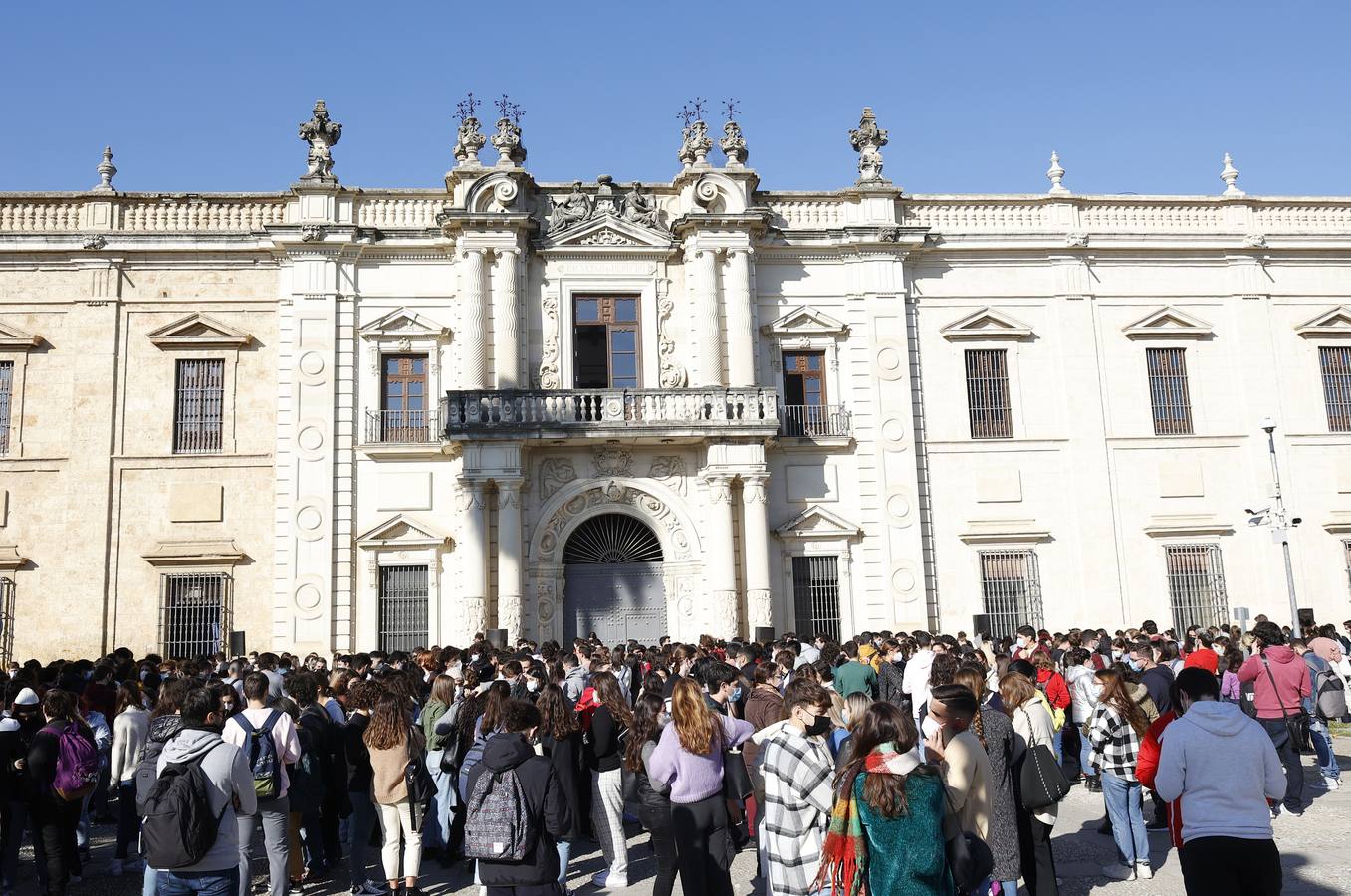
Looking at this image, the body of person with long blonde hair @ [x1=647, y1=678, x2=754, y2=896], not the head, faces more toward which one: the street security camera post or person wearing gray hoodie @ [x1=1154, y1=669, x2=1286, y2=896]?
the street security camera post

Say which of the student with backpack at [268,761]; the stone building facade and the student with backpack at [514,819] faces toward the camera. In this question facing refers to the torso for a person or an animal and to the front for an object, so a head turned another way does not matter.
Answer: the stone building facade

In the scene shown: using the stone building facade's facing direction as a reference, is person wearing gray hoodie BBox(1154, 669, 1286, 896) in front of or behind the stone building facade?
in front

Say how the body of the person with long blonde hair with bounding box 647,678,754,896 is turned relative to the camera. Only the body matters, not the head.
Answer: away from the camera

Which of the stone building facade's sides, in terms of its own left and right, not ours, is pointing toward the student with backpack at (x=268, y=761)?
front

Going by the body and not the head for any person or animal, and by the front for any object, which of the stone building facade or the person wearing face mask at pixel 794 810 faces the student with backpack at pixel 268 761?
the stone building facade

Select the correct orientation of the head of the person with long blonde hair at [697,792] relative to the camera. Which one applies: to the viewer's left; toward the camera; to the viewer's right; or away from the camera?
away from the camera

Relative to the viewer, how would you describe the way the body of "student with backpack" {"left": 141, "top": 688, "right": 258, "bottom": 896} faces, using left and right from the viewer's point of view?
facing away from the viewer and to the right of the viewer

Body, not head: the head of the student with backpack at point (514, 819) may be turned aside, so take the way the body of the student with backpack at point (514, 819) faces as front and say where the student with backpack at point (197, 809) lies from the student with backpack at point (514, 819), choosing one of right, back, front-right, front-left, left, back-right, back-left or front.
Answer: back-left

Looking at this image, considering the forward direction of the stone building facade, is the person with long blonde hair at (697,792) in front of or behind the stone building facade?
in front

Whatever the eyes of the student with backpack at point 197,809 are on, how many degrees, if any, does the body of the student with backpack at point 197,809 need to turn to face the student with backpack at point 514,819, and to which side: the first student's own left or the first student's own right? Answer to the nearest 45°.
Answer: approximately 45° to the first student's own right

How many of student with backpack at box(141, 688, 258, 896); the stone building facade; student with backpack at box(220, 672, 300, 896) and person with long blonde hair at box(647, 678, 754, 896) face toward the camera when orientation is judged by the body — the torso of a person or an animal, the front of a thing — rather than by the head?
1

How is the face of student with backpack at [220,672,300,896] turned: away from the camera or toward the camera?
away from the camera

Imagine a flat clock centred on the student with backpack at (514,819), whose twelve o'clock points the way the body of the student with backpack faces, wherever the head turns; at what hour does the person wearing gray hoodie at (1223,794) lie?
The person wearing gray hoodie is roughly at 2 o'clock from the student with backpack.

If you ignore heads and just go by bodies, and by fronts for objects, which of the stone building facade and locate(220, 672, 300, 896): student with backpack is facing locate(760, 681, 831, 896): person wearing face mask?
the stone building facade

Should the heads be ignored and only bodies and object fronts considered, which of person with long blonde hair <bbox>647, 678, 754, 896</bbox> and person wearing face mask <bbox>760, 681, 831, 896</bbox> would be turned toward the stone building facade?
the person with long blonde hair

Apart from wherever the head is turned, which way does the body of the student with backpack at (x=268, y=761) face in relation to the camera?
away from the camera

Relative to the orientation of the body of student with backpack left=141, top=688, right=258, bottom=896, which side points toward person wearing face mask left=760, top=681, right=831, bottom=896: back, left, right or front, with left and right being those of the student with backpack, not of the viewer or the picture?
right
